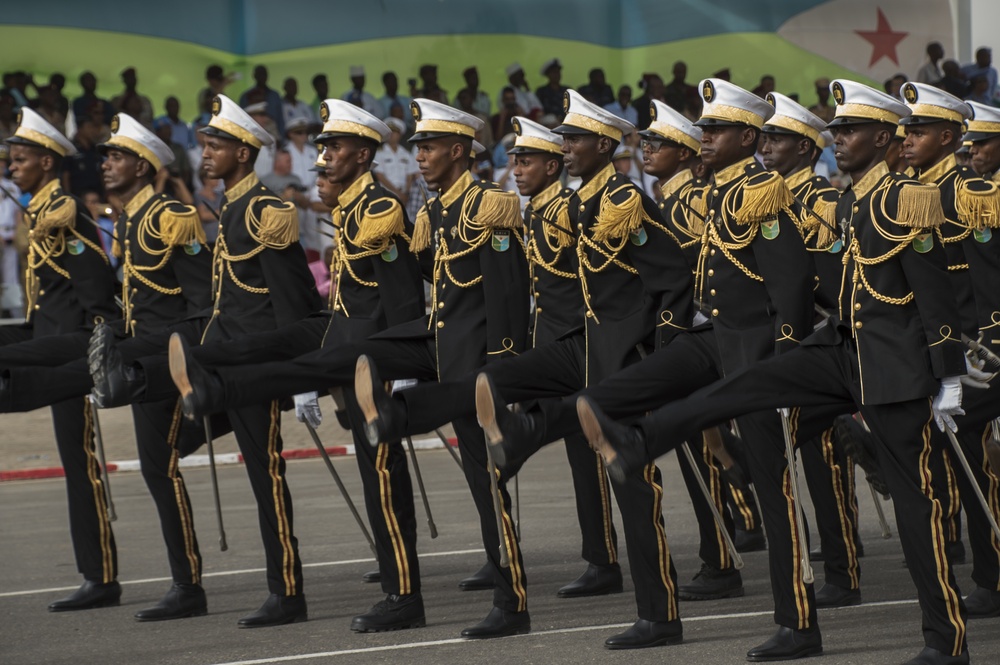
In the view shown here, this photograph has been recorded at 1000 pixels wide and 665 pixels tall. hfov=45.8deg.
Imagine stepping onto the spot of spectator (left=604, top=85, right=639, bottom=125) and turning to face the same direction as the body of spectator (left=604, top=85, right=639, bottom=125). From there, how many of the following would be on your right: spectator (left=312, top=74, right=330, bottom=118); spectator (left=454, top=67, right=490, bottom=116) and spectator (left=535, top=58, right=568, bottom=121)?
3

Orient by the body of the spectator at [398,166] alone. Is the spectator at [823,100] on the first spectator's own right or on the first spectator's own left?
on the first spectator's own left

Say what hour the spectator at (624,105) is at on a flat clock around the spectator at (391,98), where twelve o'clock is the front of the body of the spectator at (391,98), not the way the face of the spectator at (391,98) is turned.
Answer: the spectator at (624,105) is roughly at 9 o'clock from the spectator at (391,98).

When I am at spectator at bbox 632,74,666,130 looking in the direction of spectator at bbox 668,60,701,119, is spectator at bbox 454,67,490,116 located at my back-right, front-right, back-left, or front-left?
back-left

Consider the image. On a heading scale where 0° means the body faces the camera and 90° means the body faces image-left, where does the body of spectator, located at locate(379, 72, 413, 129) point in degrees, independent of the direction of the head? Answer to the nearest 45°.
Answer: approximately 0°

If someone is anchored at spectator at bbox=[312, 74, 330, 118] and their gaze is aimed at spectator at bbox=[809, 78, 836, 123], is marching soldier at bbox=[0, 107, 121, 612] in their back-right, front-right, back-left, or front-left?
back-right

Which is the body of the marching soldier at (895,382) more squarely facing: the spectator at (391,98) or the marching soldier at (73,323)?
the marching soldier

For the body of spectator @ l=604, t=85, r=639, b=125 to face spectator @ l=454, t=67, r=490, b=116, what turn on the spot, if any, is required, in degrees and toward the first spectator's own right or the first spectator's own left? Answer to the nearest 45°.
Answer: approximately 90° to the first spectator's own right

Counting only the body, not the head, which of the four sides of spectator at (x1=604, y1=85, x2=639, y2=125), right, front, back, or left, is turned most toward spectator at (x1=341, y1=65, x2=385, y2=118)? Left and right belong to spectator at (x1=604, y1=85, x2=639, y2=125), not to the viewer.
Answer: right

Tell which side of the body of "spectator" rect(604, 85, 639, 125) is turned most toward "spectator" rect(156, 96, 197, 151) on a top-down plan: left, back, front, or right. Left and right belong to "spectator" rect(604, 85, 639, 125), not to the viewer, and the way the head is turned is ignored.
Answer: right

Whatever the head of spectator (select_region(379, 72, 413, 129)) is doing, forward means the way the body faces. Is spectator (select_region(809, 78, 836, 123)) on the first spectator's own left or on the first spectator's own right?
on the first spectator's own left
